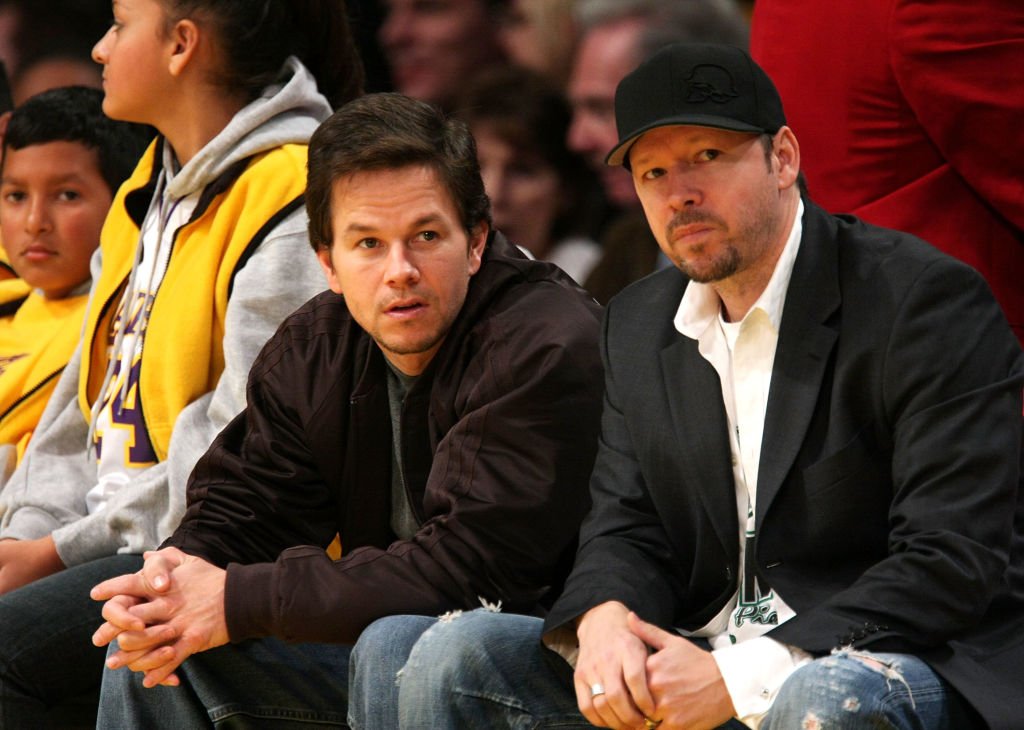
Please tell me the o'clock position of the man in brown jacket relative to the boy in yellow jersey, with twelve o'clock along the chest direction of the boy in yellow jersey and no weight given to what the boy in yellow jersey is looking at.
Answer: The man in brown jacket is roughly at 10 o'clock from the boy in yellow jersey.

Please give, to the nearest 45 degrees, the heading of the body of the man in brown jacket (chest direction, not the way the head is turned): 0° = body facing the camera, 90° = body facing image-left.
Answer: approximately 45°

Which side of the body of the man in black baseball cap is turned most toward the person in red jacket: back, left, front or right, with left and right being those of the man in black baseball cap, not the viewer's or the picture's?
back

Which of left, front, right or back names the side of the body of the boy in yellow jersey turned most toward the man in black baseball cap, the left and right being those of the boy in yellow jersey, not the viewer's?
left

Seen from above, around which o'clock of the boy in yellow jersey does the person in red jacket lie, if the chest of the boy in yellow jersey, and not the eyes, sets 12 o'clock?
The person in red jacket is roughly at 9 o'clock from the boy in yellow jersey.

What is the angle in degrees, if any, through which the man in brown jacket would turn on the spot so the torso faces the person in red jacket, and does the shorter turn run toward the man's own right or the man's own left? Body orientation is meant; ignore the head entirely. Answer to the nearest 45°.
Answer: approximately 135° to the man's own left

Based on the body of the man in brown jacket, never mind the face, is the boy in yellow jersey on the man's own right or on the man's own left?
on the man's own right

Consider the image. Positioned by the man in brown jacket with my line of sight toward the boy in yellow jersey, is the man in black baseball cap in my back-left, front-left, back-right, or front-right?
back-right

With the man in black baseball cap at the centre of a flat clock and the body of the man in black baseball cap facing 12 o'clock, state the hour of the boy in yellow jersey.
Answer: The boy in yellow jersey is roughly at 3 o'clock from the man in black baseball cap.

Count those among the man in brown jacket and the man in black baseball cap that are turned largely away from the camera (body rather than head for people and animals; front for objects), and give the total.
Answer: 0

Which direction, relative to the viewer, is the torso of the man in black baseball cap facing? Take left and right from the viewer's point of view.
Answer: facing the viewer and to the left of the viewer
